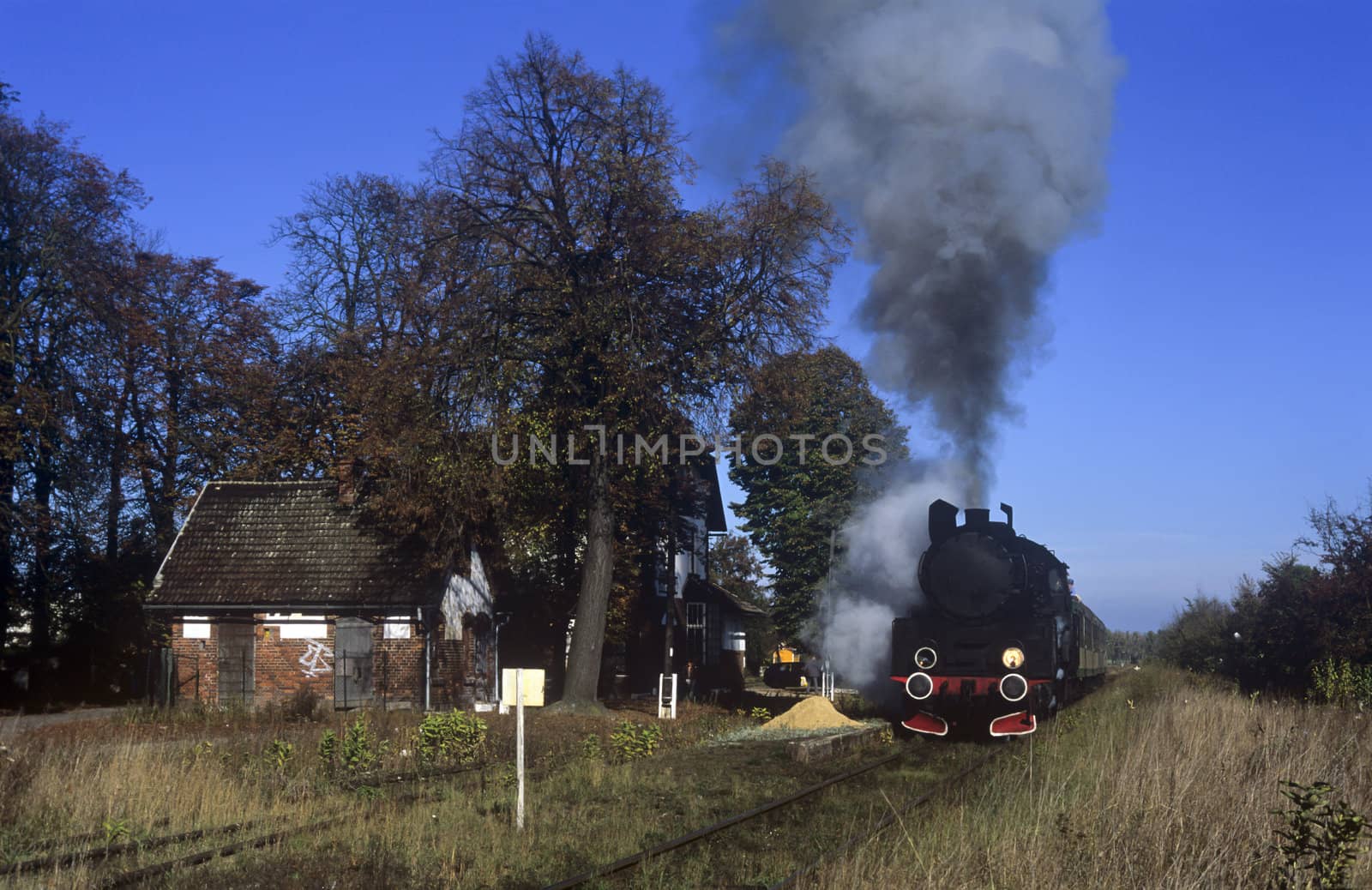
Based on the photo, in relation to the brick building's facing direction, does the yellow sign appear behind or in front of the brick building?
in front

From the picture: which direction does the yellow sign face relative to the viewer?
away from the camera

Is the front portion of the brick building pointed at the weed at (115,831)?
yes

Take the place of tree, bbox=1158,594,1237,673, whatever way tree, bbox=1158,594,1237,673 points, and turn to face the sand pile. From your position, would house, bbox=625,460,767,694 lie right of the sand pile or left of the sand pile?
right

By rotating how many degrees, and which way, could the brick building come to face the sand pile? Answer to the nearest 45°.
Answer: approximately 45° to its left

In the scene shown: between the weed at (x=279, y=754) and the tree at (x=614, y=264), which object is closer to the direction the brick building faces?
the weed

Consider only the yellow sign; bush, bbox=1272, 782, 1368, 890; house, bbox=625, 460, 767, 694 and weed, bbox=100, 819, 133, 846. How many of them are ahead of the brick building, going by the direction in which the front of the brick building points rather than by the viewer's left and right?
3

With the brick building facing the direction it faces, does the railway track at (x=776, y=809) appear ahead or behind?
ahead

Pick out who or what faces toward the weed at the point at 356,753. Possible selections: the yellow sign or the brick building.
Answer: the brick building

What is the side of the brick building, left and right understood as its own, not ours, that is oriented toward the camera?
front

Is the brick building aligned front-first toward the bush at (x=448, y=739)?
yes
